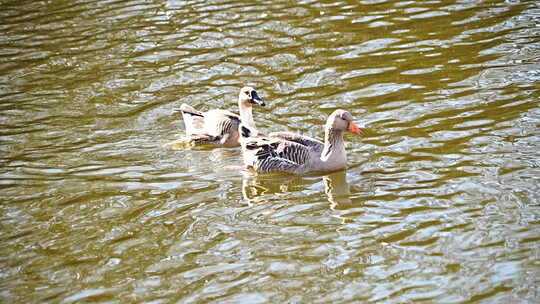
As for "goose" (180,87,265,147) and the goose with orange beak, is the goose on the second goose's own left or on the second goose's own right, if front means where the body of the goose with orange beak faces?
on the second goose's own left

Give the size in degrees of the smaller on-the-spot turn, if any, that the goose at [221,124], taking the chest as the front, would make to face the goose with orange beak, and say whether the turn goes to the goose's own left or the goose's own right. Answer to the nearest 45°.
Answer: approximately 45° to the goose's own right

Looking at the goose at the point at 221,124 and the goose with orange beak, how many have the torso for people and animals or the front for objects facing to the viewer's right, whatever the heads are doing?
2

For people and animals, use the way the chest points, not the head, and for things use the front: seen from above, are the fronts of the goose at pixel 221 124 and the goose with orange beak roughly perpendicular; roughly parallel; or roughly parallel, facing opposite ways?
roughly parallel

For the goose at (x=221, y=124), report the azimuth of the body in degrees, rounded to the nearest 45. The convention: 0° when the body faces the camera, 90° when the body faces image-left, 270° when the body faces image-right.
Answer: approximately 270°

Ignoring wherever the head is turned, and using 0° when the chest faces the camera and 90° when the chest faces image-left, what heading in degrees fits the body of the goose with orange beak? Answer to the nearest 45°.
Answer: approximately 270°
